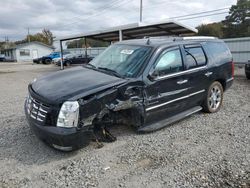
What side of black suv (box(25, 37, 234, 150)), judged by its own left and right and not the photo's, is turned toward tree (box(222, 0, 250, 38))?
back

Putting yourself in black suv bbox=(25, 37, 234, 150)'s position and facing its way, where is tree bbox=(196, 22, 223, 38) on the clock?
The tree is roughly at 5 o'clock from the black suv.

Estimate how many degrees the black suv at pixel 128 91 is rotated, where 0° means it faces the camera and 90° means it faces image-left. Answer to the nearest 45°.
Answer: approximately 45°

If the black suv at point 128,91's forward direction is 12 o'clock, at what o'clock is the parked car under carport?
The parked car under carport is roughly at 4 o'clock from the black suv.
